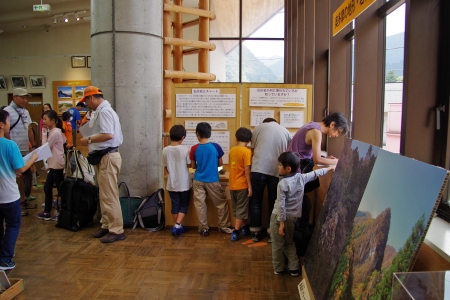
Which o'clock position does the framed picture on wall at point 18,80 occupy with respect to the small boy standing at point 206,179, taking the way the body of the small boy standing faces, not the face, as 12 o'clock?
The framed picture on wall is roughly at 11 o'clock from the small boy standing.

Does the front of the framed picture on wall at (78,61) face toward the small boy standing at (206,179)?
yes

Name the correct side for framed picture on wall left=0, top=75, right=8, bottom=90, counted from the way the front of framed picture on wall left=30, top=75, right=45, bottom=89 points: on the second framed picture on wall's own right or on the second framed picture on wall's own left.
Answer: on the second framed picture on wall's own right

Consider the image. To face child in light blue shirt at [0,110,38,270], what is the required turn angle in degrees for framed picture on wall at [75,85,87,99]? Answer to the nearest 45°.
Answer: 0° — it already faces them

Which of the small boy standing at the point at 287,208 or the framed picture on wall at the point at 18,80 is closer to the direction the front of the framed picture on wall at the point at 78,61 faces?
the small boy standing

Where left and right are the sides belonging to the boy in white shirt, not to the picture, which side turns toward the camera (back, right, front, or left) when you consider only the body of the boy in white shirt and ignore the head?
back

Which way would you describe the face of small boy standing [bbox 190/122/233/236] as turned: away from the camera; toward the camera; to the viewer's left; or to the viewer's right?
away from the camera

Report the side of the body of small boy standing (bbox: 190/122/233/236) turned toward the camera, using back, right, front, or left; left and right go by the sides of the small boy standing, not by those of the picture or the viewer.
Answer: back
